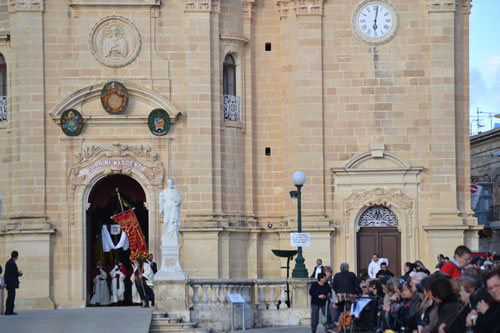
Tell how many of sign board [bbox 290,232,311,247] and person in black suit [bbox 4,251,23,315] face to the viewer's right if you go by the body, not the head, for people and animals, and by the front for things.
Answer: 1

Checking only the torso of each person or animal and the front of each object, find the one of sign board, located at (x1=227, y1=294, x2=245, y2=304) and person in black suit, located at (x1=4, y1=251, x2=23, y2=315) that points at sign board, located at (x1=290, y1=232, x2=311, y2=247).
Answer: the person in black suit

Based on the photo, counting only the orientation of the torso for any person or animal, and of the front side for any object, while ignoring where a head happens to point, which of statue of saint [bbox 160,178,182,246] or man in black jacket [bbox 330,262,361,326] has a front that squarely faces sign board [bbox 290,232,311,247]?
the man in black jacket

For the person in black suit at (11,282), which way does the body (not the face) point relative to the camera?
to the viewer's right

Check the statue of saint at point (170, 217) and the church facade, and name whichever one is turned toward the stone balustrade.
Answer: the church facade

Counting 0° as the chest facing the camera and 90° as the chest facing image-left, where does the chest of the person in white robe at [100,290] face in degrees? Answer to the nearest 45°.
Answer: approximately 0°

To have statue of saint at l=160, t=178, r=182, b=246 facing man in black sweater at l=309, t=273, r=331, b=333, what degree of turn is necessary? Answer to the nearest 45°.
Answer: approximately 45° to its left

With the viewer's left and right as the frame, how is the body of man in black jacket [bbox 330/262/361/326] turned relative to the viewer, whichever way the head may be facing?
facing away from the viewer
